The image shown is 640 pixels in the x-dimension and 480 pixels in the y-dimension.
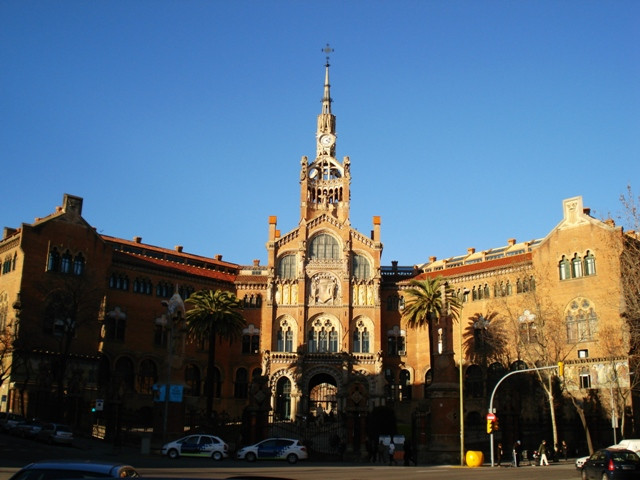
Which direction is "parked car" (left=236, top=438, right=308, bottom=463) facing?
to the viewer's left

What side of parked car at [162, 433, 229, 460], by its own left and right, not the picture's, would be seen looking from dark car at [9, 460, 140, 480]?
left

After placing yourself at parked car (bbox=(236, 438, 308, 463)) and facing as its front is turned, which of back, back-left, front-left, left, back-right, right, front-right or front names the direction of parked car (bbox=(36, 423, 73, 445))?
front

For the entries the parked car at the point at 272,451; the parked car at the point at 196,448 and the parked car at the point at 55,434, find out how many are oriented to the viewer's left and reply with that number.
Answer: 2

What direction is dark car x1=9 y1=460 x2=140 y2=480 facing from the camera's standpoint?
to the viewer's left

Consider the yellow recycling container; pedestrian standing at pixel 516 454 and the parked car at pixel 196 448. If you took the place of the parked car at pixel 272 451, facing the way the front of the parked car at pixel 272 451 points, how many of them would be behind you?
2

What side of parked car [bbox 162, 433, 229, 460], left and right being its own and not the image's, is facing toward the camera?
left

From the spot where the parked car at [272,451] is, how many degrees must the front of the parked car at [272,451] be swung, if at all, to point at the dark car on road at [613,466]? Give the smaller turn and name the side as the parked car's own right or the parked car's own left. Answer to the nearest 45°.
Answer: approximately 135° to the parked car's own left

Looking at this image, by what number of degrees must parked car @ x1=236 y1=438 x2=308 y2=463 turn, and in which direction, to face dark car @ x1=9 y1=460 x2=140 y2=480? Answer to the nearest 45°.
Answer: approximately 90° to its left

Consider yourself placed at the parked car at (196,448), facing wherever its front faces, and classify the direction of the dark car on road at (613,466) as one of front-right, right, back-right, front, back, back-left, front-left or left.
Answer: back-left
